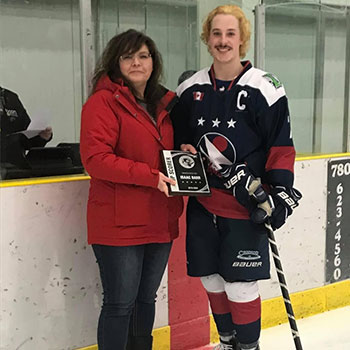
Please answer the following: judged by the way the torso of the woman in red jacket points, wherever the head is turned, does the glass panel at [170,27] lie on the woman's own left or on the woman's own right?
on the woman's own left

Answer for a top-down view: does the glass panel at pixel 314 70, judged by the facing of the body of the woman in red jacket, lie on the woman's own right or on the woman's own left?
on the woman's own left

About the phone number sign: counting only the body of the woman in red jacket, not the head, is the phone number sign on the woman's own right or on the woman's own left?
on the woman's own left

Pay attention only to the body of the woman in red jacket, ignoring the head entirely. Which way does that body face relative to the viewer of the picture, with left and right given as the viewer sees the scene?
facing the viewer and to the right of the viewer

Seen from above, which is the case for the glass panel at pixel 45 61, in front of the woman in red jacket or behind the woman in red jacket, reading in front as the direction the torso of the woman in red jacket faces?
behind
